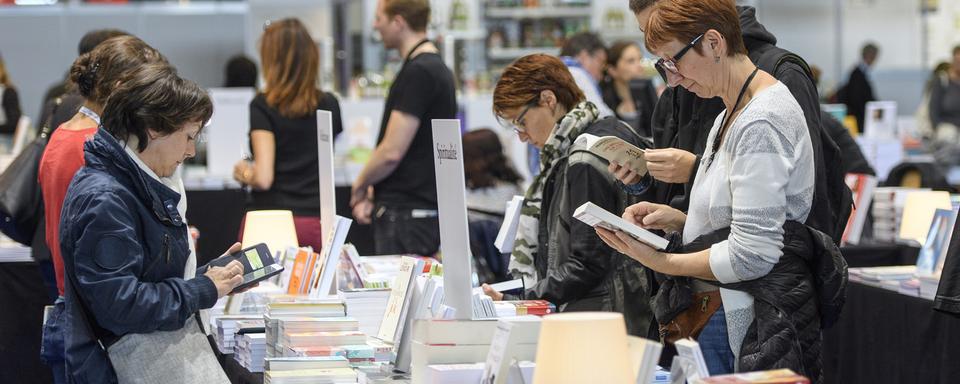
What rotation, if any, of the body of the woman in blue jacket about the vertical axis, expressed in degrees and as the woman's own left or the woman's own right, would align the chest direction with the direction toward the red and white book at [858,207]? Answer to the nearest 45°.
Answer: approximately 45° to the woman's own left

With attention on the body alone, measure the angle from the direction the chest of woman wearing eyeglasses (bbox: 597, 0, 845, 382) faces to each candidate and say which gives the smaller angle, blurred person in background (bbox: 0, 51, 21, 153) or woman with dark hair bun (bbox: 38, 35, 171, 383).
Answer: the woman with dark hair bun

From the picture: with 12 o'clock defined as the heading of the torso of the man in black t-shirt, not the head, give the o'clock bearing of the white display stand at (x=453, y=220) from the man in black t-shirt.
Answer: The white display stand is roughly at 9 o'clock from the man in black t-shirt.

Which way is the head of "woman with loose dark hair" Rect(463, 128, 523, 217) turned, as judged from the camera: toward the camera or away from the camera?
away from the camera

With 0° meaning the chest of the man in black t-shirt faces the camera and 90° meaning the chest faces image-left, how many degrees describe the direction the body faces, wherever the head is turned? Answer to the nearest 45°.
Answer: approximately 90°

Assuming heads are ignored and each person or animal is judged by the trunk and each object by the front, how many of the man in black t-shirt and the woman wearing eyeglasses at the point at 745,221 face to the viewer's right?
0

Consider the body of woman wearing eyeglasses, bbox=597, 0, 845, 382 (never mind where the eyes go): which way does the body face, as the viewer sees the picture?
to the viewer's left

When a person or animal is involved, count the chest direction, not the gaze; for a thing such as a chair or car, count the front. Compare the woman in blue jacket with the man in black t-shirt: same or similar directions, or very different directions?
very different directions

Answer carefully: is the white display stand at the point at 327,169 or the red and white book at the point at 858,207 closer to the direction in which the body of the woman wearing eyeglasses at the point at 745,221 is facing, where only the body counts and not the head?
the white display stand

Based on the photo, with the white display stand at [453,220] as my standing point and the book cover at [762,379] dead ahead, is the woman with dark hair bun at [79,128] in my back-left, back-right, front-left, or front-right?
back-right

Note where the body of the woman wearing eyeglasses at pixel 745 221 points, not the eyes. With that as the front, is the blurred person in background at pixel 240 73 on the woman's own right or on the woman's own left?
on the woman's own right

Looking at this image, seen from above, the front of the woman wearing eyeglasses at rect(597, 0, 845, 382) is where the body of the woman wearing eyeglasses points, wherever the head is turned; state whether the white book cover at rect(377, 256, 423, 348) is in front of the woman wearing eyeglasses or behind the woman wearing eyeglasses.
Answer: in front

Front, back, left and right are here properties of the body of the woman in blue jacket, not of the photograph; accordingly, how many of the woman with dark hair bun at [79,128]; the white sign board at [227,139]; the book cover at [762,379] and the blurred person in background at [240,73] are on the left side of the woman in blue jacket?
3

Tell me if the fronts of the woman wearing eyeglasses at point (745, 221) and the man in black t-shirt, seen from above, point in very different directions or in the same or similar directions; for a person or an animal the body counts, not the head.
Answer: same or similar directions

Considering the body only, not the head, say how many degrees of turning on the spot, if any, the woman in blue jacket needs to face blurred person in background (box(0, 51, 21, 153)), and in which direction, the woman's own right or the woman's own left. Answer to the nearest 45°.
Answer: approximately 90° to the woman's own left
